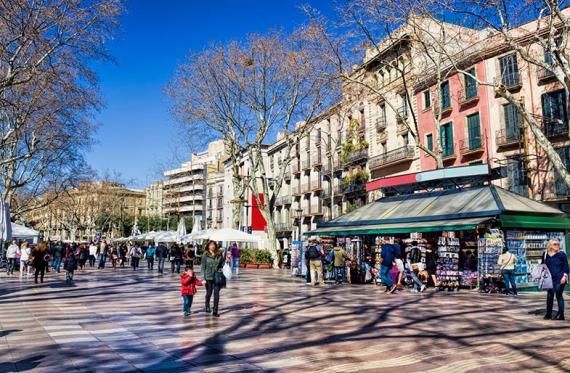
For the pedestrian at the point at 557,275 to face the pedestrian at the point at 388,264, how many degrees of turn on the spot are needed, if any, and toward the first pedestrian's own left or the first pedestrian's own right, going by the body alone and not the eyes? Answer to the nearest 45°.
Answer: approximately 90° to the first pedestrian's own right

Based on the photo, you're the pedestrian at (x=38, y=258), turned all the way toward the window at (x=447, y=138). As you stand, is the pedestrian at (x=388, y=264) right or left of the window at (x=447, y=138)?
right

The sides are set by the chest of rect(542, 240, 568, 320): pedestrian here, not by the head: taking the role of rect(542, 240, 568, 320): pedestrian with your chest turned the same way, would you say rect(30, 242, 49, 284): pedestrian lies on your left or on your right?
on your right

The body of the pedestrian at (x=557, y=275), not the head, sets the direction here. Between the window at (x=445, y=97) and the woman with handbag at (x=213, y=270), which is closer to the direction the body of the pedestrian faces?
the woman with handbag

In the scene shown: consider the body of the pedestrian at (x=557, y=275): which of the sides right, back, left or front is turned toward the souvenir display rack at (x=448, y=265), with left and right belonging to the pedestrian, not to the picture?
right

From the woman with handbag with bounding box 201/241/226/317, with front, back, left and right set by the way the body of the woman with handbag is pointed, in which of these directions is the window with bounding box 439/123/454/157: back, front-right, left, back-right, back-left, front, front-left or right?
back-left

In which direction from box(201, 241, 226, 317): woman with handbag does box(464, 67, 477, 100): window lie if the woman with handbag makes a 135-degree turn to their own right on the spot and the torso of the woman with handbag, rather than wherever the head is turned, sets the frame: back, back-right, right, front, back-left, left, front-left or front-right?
right
